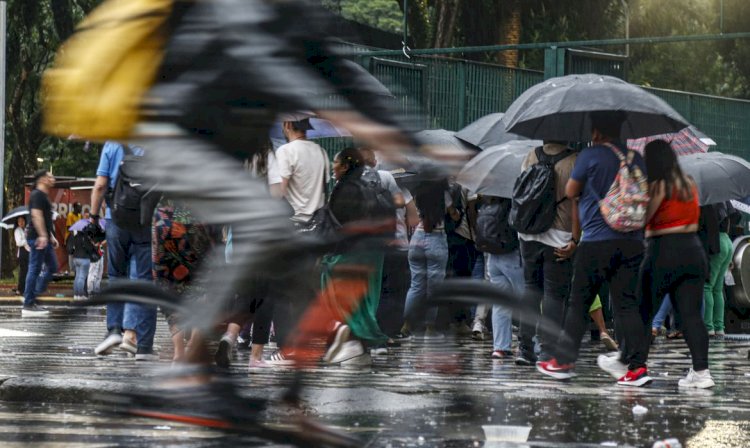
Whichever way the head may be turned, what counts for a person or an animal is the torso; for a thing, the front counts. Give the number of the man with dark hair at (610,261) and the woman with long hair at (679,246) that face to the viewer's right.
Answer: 0

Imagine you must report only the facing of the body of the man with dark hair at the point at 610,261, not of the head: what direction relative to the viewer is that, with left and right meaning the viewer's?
facing away from the viewer and to the left of the viewer

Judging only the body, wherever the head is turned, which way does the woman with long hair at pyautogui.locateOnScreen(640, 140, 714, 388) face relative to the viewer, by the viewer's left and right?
facing away from the viewer and to the left of the viewer

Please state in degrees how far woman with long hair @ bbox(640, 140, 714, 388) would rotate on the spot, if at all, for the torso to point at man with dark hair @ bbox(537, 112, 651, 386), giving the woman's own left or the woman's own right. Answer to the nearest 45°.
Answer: approximately 45° to the woman's own left

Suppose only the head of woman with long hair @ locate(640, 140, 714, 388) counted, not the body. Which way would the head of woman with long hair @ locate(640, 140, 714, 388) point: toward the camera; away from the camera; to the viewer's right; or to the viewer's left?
away from the camera
